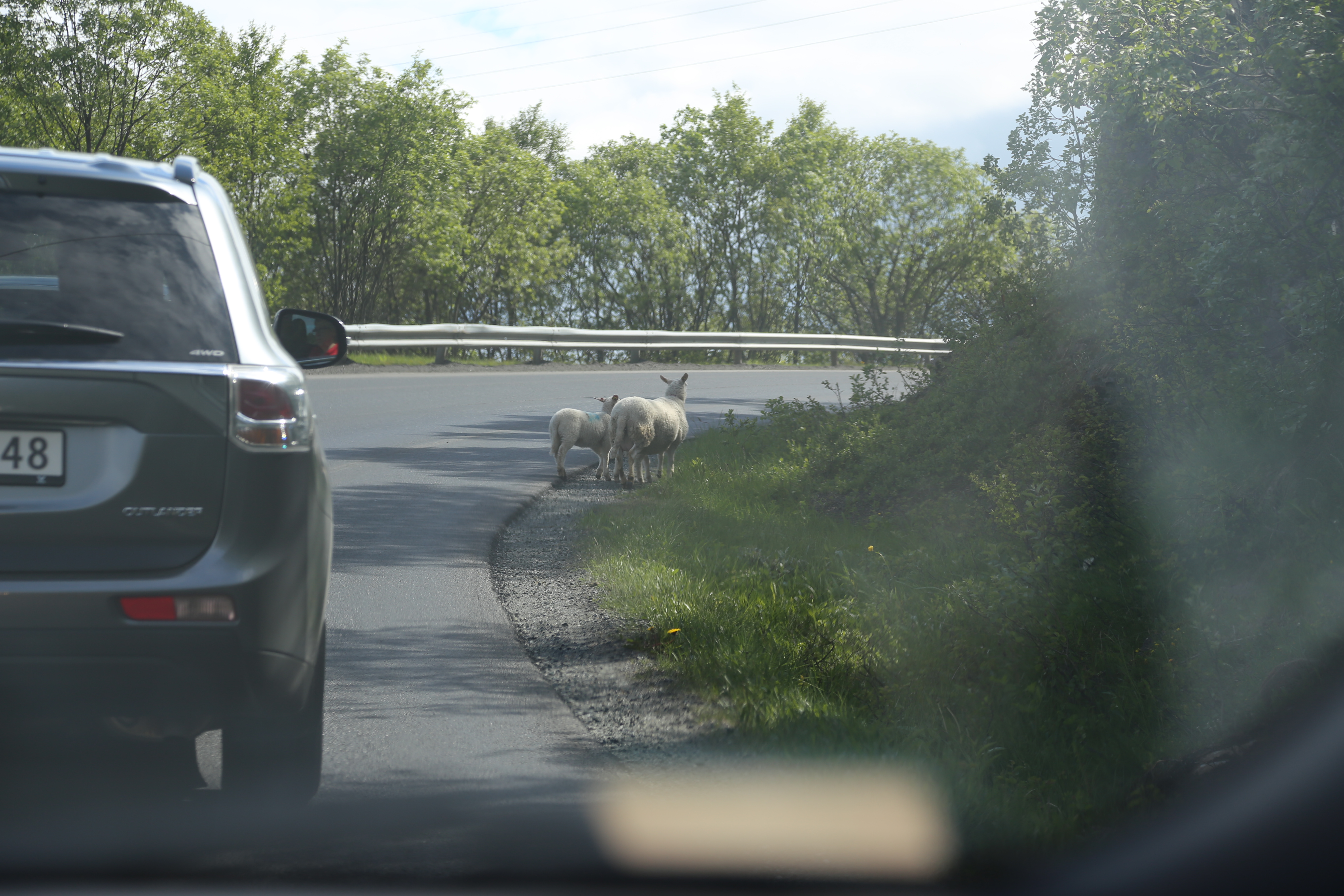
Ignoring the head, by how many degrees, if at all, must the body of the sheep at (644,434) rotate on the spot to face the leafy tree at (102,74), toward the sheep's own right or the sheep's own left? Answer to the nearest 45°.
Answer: approximately 90° to the sheep's own left

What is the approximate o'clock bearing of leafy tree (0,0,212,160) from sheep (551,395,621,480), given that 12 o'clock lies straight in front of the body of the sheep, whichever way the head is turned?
The leafy tree is roughly at 8 o'clock from the sheep.

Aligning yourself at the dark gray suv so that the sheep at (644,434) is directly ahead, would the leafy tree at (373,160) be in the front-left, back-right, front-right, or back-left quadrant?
front-left

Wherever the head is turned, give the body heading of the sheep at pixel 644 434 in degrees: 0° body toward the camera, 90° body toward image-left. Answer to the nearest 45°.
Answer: approximately 225°

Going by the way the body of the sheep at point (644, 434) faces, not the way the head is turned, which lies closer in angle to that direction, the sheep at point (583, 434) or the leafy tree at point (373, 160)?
the leafy tree

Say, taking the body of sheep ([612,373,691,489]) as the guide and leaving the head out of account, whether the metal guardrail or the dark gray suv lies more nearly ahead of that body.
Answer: the metal guardrail

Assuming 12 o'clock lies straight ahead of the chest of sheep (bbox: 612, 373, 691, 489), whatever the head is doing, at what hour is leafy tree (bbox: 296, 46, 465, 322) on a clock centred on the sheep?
The leafy tree is roughly at 10 o'clock from the sheep.

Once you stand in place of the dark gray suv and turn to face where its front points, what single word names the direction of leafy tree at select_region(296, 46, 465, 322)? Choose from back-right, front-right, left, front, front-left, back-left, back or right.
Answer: front

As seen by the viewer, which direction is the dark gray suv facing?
away from the camera

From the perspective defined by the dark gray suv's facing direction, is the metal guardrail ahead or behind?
ahead

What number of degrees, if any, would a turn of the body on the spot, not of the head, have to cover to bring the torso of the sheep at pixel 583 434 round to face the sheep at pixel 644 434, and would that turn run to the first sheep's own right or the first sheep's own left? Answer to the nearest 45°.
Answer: approximately 45° to the first sheep's own right
